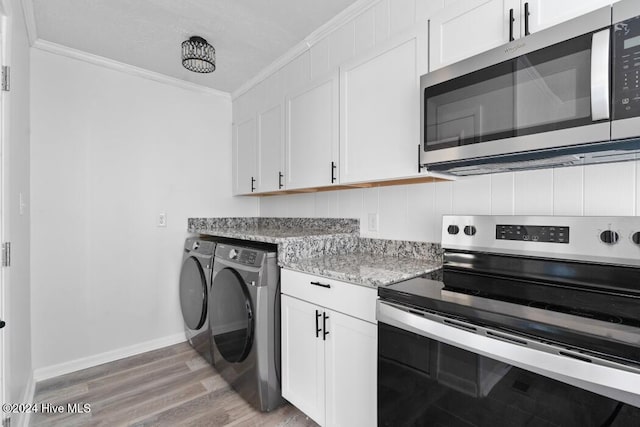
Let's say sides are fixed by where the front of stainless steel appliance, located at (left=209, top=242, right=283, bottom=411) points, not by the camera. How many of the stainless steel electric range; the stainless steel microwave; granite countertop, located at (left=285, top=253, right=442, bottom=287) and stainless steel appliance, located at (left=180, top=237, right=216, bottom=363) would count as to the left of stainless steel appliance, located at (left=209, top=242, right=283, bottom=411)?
3

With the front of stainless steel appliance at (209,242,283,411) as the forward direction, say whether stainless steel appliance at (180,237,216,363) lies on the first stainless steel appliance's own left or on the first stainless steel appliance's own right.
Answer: on the first stainless steel appliance's own right

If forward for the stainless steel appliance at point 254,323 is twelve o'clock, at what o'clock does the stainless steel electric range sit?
The stainless steel electric range is roughly at 9 o'clock from the stainless steel appliance.

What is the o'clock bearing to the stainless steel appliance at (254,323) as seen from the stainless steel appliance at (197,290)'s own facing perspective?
the stainless steel appliance at (254,323) is roughly at 10 o'clock from the stainless steel appliance at (197,290).

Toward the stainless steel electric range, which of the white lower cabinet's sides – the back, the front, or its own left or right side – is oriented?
left

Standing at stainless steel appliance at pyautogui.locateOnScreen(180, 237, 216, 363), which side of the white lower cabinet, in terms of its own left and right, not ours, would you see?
right

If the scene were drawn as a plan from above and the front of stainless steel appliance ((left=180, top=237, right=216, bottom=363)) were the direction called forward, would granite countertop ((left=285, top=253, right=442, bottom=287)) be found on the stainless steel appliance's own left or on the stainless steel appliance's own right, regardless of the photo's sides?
on the stainless steel appliance's own left
